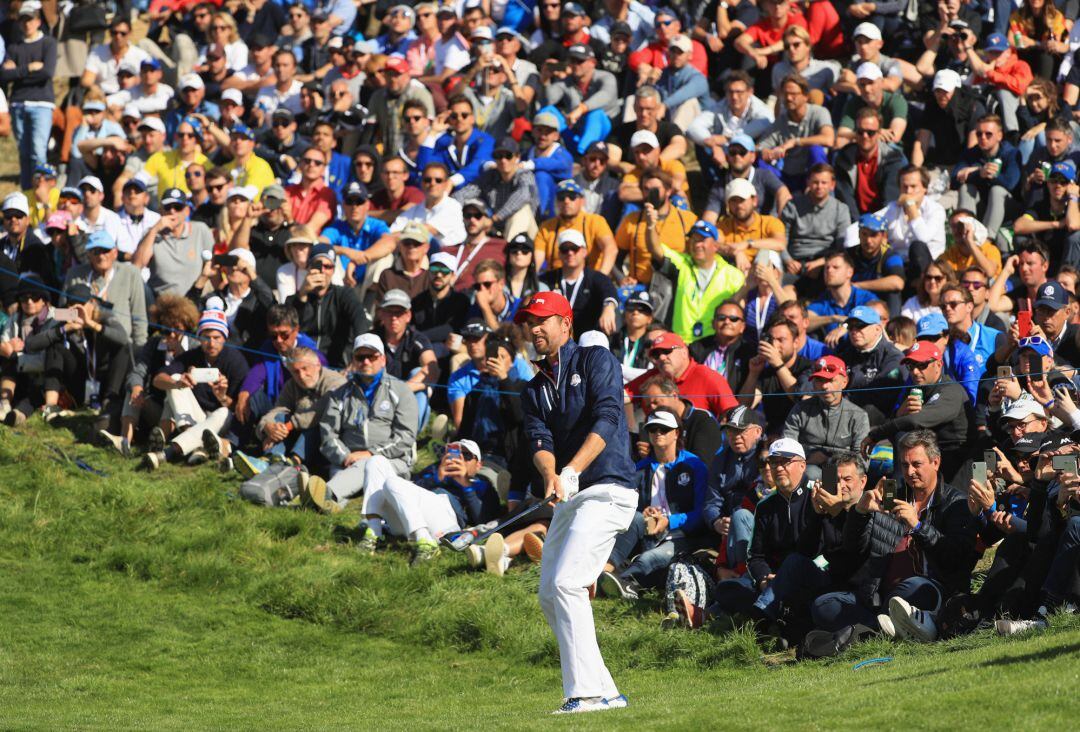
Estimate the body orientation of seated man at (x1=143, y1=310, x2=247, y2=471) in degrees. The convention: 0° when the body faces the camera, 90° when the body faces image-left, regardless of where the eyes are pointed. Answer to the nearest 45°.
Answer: approximately 0°

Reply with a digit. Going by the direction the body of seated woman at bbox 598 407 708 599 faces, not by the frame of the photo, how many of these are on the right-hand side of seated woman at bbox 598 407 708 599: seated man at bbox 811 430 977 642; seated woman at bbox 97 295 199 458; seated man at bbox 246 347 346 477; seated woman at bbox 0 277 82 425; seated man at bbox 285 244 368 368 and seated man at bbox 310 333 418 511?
5

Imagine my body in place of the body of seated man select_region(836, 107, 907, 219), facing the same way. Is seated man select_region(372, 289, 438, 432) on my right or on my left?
on my right

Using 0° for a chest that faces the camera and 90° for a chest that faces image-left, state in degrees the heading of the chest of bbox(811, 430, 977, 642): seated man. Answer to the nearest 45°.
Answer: approximately 45°

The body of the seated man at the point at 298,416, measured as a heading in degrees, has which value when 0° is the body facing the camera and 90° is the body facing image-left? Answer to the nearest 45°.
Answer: approximately 45°

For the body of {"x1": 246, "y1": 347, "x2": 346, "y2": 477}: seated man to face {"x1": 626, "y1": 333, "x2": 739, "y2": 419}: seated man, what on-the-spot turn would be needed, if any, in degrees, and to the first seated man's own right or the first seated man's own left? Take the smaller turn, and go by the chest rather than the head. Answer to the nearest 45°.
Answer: approximately 90° to the first seated man's own left

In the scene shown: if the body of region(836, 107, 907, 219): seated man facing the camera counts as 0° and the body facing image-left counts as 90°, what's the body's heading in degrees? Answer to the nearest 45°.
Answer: approximately 0°

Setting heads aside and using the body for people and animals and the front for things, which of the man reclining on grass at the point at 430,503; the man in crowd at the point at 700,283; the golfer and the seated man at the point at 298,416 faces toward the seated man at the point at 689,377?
the man in crowd at the point at 700,283
